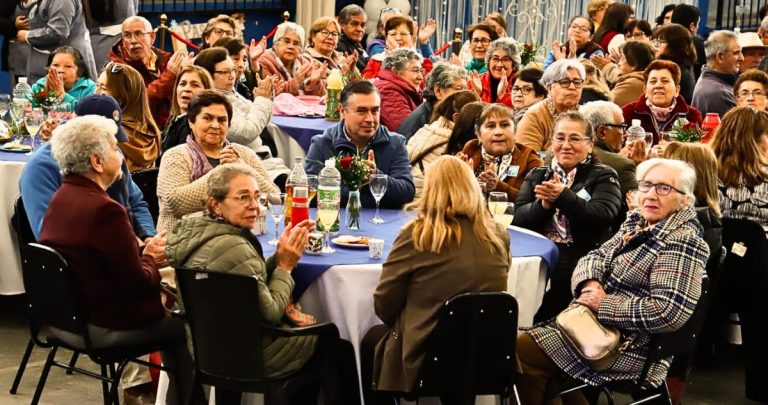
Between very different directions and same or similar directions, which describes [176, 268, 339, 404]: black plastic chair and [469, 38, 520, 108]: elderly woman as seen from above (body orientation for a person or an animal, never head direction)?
very different directions

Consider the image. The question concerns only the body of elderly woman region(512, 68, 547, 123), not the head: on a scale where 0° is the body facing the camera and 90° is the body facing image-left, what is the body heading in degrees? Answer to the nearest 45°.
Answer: approximately 45°

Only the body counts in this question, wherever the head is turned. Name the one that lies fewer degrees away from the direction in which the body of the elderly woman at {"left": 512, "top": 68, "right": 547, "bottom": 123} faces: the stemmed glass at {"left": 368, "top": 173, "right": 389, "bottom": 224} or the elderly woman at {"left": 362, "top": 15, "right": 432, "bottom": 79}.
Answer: the stemmed glass

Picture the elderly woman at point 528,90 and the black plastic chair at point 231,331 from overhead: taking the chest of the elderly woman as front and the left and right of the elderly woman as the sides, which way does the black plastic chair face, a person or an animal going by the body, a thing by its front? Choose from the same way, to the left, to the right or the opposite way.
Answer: the opposite way

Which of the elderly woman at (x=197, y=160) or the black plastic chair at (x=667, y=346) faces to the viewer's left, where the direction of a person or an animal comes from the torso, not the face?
the black plastic chair

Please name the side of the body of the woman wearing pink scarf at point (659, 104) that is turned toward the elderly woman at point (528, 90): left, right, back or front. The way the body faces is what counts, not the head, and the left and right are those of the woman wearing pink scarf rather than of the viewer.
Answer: right

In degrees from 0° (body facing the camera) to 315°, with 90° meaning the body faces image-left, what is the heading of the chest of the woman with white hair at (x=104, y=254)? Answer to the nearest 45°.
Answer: approximately 225°

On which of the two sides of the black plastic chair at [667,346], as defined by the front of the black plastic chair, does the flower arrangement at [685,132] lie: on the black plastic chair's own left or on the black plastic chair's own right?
on the black plastic chair's own right

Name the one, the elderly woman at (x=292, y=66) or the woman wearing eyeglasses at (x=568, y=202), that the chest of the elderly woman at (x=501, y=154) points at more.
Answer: the woman wearing eyeglasses

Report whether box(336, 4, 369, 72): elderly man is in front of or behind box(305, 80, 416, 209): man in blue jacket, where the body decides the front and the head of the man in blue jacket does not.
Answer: behind
